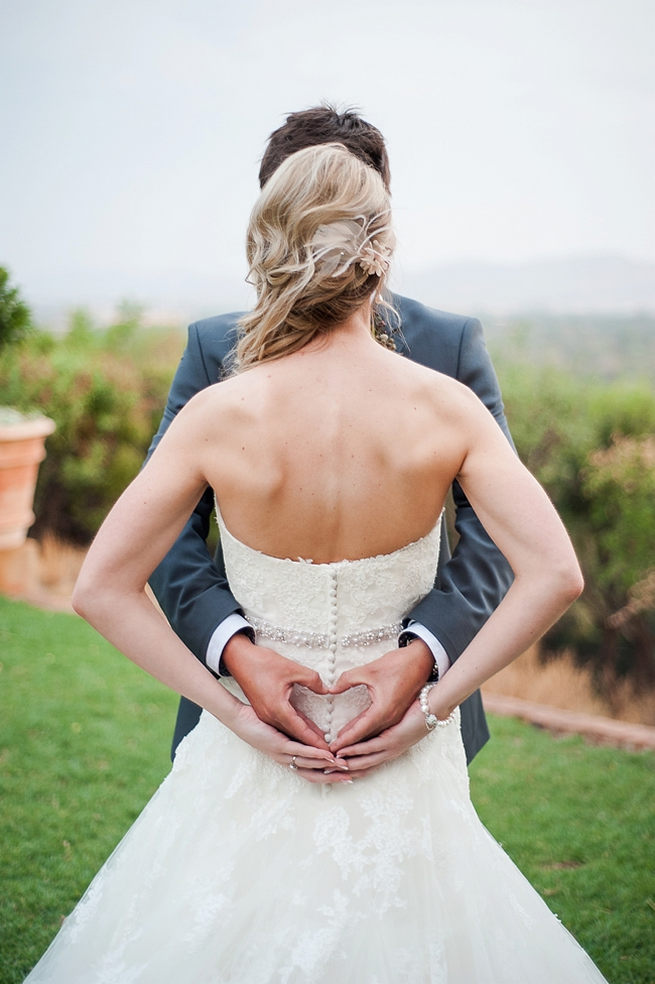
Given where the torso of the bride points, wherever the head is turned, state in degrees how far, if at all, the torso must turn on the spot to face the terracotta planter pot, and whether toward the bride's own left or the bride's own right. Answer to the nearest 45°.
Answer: approximately 45° to the bride's own left

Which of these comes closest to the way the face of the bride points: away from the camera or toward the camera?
away from the camera

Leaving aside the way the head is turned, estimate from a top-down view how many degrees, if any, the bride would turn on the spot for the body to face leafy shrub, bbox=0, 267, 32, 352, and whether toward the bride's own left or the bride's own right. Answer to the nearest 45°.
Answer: approximately 45° to the bride's own left

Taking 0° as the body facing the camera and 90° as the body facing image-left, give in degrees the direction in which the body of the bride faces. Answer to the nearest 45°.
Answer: approximately 180°
